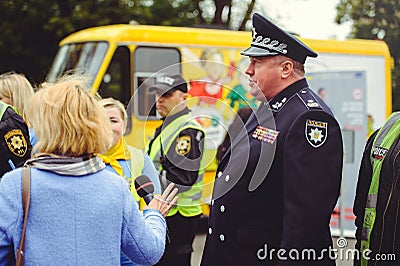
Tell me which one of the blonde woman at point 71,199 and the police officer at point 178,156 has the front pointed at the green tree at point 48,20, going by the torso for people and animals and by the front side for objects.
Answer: the blonde woman

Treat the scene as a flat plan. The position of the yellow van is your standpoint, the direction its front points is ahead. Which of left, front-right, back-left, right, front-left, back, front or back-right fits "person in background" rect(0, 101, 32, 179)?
front-left

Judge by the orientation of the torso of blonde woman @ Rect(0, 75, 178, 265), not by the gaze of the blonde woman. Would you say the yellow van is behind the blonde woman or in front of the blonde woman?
in front

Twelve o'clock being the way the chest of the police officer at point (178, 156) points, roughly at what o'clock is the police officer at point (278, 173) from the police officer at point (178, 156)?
the police officer at point (278, 173) is roughly at 10 o'clock from the police officer at point (178, 156).

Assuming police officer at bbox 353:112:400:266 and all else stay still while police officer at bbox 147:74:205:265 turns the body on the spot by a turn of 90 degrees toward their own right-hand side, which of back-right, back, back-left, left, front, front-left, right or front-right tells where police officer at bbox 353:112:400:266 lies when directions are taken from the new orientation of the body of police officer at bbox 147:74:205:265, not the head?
back

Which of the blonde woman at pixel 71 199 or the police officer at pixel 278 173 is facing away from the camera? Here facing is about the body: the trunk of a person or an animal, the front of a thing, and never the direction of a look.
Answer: the blonde woman

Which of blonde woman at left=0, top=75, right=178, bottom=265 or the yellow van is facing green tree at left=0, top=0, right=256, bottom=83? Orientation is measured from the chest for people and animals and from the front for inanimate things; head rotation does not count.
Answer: the blonde woman

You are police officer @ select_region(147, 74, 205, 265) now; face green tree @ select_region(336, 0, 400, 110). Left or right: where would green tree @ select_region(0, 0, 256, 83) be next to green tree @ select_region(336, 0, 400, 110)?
left

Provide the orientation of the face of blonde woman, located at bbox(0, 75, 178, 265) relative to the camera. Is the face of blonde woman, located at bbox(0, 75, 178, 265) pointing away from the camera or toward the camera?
away from the camera

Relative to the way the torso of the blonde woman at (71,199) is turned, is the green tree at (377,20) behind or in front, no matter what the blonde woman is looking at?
in front

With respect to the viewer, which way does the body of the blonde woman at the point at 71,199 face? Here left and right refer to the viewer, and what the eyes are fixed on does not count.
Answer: facing away from the viewer

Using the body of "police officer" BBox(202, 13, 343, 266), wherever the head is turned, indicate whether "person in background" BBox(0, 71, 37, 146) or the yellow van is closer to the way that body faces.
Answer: the person in background

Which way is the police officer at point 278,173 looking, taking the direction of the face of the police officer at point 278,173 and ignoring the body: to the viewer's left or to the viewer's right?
to the viewer's left
